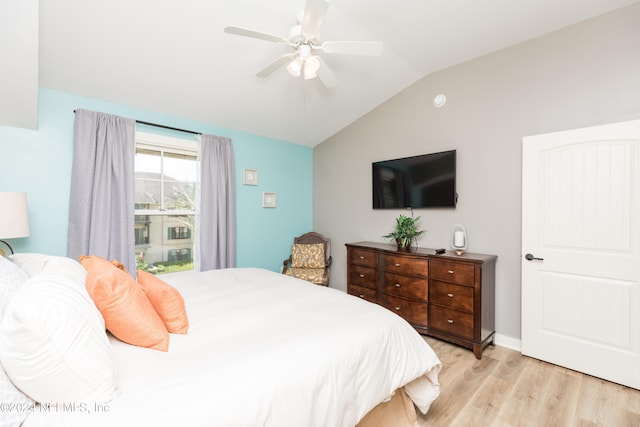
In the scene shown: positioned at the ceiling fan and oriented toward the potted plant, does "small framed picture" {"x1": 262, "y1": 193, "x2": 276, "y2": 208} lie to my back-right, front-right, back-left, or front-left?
front-left

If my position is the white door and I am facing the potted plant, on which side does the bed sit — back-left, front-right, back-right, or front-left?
front-left

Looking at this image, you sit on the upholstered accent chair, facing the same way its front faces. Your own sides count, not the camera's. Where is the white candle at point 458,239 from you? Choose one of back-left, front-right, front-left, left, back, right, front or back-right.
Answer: left

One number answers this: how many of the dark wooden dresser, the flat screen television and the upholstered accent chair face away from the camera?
0

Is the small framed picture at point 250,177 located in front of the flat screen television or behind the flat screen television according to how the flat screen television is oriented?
in front

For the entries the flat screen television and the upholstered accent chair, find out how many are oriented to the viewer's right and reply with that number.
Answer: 0

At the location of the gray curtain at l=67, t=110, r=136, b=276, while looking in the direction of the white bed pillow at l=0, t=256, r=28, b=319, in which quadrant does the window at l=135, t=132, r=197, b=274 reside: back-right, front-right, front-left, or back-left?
back-left

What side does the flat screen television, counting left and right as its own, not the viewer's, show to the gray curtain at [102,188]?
front

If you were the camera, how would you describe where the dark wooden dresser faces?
facing the viewer and to the left of the viewer

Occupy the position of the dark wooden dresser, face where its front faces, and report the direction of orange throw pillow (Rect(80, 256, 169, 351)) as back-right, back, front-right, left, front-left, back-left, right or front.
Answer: front

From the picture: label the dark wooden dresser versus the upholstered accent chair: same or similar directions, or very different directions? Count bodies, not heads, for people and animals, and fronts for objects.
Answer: same or similar directions

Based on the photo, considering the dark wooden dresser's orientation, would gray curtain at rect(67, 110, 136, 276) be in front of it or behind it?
in front

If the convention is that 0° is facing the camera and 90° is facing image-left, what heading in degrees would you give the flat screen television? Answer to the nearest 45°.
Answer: approximately 45°

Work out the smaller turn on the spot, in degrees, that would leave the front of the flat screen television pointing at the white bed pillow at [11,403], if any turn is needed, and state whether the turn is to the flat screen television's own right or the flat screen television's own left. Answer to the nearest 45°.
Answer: approximately 45° to the flat screen television's own left
